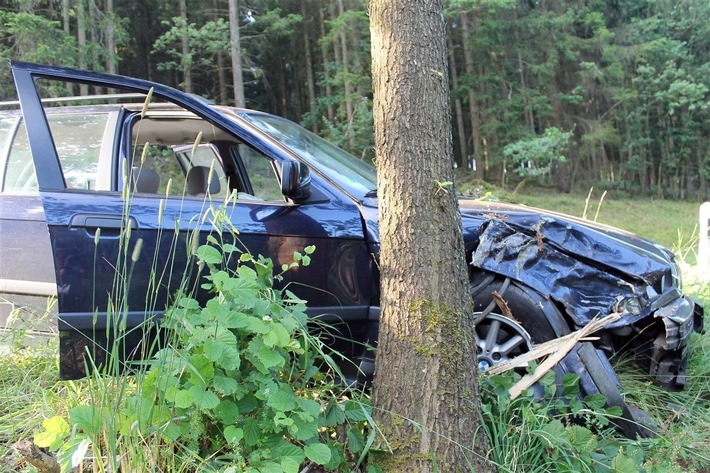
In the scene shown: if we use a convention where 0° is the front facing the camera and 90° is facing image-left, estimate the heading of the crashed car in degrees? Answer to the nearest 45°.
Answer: approximately 270°

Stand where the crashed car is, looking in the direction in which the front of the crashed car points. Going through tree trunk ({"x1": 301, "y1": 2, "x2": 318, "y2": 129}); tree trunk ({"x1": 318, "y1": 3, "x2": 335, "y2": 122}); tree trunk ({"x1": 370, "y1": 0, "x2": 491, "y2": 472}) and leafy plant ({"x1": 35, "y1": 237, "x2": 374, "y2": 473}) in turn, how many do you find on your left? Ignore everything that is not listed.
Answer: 2
